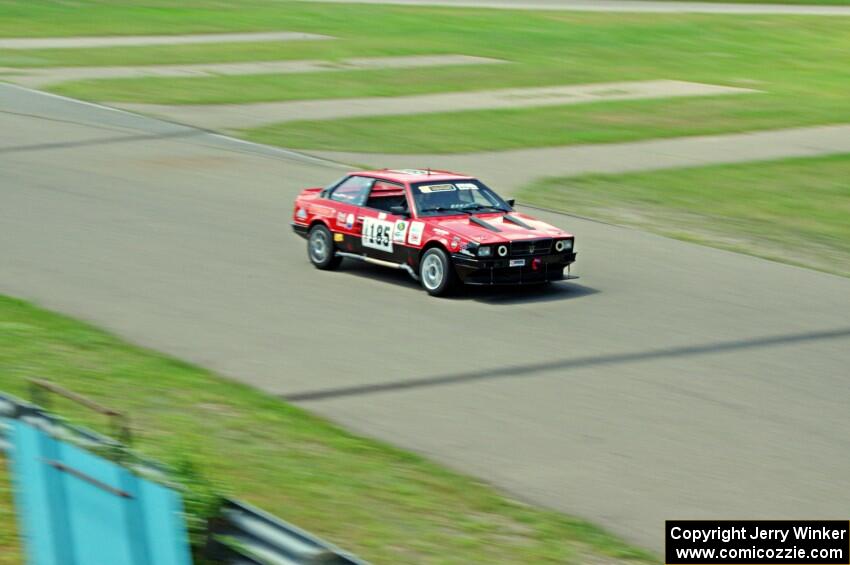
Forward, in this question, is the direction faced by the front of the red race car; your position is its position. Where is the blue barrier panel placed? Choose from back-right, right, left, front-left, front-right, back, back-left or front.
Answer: front-right

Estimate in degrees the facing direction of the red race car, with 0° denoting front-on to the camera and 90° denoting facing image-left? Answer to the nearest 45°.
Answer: approximately 315°
